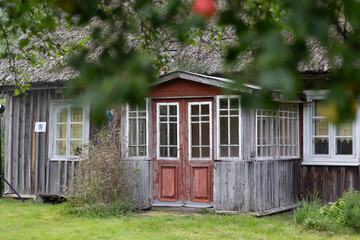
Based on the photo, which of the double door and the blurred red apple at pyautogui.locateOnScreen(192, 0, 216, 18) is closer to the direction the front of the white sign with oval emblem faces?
the blurred red apple

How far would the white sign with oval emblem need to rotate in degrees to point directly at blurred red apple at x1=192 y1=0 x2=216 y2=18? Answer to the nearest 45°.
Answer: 0° — it already faces it

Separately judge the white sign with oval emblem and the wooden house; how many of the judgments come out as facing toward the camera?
2

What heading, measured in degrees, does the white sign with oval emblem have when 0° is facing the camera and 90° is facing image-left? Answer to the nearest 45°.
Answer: approximately 0°

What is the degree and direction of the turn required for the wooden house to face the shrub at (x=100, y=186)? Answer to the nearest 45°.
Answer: approximately 90° to its right

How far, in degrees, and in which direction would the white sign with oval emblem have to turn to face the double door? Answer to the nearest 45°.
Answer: approximately 45° to its left

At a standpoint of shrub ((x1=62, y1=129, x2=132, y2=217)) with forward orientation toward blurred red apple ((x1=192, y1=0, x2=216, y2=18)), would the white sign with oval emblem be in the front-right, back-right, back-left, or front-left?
back-right

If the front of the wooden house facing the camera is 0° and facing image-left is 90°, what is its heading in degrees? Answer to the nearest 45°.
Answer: approximately 0°
